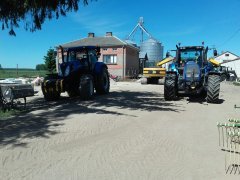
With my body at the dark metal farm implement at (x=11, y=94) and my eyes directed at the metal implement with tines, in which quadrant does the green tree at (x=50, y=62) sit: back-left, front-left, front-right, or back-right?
back-left

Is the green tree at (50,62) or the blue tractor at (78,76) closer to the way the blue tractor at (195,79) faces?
the blue tractor

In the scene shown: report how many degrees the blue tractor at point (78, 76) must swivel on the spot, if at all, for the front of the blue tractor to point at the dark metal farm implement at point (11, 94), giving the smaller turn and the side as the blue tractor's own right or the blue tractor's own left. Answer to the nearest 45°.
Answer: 0° — it already faces it

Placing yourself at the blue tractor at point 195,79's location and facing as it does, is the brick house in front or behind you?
behind

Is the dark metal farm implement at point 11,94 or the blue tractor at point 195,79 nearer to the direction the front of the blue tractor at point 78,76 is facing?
the dark metal farm implement

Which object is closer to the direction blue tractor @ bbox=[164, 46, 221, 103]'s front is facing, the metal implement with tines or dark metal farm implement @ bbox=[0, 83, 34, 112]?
the metal implement with tines

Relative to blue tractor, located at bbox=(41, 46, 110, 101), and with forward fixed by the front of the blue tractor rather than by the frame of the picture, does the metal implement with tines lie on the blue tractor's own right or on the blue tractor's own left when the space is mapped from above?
on the blue tractor's own left

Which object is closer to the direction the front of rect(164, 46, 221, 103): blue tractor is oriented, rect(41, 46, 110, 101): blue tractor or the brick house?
the blue tractor

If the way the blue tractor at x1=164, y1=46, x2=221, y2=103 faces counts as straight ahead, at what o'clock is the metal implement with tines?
The metal implement with tines is roughly at 12 o'clock from the blue tractor.

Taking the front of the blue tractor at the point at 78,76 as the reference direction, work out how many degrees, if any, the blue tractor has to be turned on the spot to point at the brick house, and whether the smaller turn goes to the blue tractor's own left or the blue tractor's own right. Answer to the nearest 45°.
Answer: approximately 135° to the blue tractor's own right

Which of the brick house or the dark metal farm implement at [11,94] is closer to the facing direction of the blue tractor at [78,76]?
the dark metal farm implement

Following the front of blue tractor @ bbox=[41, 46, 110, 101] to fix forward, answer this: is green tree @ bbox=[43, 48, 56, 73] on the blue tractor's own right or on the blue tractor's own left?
on the blue tractor's own right

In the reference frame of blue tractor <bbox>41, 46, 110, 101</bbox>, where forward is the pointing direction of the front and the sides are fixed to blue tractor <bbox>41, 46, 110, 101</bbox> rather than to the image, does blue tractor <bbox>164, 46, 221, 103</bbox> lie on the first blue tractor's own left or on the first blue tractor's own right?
on the first blue tractor's own left

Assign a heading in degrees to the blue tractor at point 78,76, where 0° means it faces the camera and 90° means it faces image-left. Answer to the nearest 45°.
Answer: approximately 45°

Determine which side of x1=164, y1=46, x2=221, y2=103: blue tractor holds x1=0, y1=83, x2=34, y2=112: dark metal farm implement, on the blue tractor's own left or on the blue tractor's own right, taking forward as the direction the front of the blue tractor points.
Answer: on the blue tractor's own right
